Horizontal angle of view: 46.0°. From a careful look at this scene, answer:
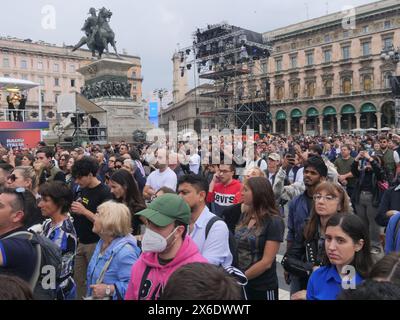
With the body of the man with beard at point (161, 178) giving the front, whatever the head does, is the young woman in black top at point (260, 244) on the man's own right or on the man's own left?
on the man's own left

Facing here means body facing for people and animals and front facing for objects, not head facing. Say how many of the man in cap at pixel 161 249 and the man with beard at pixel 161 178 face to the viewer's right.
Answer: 0

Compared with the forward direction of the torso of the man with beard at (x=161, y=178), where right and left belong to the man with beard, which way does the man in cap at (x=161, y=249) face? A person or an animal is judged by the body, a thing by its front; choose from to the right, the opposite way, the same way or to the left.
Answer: the same way

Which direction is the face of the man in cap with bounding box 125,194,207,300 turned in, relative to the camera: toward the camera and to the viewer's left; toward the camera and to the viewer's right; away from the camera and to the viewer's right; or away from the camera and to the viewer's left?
toward the camera and to the viewer's left

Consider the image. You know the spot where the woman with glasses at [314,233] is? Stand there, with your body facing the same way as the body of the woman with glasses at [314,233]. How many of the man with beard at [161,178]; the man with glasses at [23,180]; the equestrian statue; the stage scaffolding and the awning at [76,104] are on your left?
0

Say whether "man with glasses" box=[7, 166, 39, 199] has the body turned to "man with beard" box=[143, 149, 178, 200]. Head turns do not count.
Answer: no

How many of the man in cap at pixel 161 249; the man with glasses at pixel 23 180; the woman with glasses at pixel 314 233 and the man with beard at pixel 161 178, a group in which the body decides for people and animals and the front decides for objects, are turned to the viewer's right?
0

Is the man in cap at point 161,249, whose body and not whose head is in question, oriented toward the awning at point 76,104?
no

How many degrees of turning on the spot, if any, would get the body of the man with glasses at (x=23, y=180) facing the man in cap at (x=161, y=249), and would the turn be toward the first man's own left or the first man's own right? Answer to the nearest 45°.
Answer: approximately 90° to the first man's own left

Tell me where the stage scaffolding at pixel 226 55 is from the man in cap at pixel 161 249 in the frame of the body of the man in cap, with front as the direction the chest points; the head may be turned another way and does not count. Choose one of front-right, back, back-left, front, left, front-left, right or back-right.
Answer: back-right

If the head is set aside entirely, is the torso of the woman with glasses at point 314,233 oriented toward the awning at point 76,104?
no

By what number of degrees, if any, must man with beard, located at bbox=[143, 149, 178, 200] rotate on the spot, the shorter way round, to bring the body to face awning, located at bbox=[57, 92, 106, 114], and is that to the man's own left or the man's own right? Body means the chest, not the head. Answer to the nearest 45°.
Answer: approximately 135° to the man's own right

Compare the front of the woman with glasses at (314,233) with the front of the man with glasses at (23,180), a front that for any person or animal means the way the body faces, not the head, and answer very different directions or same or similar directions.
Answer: same or similar directions

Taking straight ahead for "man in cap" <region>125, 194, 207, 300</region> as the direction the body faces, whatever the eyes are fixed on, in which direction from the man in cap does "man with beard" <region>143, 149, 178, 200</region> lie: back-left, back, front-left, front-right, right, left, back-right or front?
back-right

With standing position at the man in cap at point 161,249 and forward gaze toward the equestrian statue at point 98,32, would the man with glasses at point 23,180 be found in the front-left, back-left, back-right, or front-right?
front-left

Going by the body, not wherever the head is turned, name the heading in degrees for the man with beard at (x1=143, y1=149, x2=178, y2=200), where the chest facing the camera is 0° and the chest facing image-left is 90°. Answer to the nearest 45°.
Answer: approximately 45°

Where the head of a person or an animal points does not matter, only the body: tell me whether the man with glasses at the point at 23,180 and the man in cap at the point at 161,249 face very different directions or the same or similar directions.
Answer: same or similar directions
